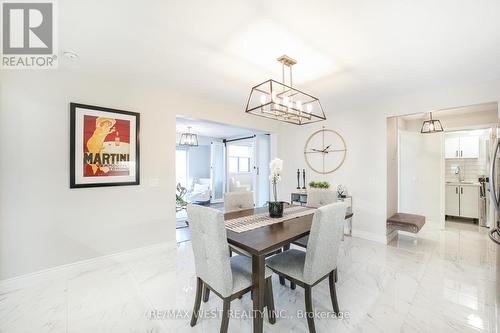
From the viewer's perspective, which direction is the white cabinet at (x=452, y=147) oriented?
toward the camera

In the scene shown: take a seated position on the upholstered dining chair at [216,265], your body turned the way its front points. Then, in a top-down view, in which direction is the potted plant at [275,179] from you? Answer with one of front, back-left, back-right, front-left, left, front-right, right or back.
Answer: front

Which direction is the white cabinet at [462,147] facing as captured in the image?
toward the camera

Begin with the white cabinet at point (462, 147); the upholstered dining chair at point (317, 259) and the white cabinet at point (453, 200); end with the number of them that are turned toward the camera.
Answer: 2

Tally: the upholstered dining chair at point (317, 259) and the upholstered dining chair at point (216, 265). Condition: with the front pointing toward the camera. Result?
0

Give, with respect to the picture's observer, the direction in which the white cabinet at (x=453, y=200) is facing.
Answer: facing the viewer

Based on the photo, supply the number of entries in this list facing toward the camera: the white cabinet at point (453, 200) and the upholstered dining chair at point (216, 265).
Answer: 1

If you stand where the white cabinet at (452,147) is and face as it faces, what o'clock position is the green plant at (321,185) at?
The green plant is roughly at 1 o'clock from the white cabinet.

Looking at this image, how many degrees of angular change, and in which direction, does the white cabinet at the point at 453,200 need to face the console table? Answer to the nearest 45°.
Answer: approximately 45° to its right

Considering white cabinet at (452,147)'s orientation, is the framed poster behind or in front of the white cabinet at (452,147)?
in front

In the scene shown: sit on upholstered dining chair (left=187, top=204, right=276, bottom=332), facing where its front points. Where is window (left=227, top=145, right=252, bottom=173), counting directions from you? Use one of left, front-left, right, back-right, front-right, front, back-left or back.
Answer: front-left

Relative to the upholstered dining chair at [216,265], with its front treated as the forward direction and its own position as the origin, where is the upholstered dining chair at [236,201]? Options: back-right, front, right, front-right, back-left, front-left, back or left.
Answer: front-left

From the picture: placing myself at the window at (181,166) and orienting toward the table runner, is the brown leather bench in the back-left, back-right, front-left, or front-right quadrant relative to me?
front-left

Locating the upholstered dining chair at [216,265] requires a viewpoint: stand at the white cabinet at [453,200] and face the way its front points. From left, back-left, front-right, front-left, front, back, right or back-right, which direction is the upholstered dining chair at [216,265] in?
front

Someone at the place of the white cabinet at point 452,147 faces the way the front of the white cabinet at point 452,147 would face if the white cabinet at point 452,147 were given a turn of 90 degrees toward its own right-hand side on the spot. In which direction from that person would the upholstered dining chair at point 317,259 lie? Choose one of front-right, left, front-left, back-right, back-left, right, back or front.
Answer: left

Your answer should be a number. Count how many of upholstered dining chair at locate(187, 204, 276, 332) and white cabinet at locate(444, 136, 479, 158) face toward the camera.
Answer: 1

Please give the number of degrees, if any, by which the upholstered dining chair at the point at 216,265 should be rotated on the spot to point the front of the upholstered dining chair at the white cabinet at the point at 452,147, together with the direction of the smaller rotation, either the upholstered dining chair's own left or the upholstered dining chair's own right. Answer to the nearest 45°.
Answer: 0° — it already faces it

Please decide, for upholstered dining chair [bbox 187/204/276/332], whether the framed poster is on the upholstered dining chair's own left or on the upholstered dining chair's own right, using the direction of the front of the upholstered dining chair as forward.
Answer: on the upholstered dining chair's own left

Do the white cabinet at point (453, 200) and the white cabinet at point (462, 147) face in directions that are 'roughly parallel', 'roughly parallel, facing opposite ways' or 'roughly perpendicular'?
roughly parallel

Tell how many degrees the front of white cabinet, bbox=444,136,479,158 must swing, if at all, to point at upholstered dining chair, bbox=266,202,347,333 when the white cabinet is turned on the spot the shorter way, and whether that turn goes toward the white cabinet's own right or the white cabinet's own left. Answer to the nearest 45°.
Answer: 0° — it already faces it

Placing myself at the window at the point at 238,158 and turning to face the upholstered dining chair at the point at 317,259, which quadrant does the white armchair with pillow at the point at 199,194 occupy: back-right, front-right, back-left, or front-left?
front-right

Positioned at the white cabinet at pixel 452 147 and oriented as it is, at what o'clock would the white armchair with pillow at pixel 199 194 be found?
The white armchair with pillow is roughly at 2 o'clock from the white cabinet.
